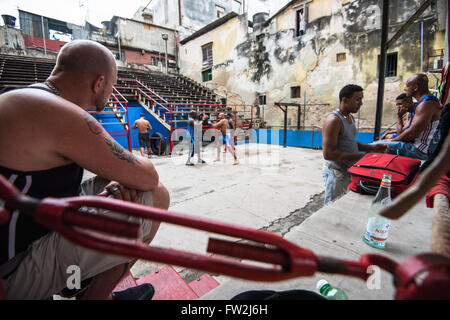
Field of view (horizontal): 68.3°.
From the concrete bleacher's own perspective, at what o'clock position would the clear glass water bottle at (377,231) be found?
The clear glass water bottle is roughly at 12 o'clock from the concrete bleacher.

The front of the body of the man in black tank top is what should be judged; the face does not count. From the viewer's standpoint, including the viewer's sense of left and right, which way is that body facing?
facing away from the viewer and to the right of the viewer

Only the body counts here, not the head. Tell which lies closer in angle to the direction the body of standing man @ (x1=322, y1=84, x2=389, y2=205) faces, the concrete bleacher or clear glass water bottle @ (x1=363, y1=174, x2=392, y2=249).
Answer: the clear glass water bottle
